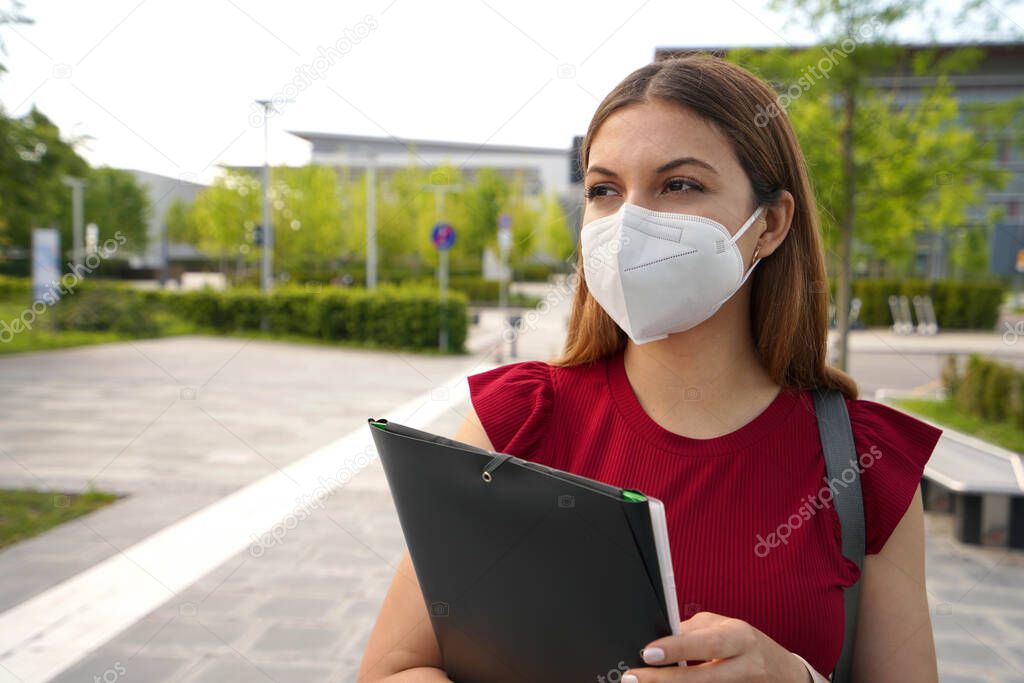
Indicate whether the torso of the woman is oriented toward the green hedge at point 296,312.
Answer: no

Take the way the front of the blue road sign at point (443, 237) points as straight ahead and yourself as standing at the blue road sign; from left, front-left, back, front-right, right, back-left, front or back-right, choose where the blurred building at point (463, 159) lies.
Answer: back

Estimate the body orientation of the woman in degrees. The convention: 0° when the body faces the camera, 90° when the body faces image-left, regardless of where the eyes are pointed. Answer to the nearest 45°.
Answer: approximately 0°

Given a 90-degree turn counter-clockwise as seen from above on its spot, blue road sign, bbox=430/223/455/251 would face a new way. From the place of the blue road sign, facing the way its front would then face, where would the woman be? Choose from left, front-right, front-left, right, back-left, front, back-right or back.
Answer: right

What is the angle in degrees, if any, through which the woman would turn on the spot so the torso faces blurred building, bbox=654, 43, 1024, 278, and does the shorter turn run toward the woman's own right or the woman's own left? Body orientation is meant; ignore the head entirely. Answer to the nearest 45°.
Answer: approximately 180°

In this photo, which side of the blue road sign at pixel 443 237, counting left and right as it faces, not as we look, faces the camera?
front

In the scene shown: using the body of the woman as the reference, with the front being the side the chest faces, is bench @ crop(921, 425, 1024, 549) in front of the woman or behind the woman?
behind

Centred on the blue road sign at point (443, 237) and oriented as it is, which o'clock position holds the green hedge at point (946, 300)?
The green hedge is roughly at 8 o'clock from the blue road sign.

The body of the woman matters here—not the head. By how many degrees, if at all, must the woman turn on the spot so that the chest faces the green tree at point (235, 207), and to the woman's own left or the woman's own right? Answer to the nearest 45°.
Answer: approximately 135° to the woman's own right

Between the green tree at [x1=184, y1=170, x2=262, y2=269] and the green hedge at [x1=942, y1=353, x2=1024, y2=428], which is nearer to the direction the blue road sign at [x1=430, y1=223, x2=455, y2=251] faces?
the green hedge

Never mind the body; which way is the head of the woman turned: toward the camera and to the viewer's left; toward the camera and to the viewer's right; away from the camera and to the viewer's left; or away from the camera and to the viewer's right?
toward the camera and to the viewer's left

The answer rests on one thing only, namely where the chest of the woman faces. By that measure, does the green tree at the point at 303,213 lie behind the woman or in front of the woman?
behind
